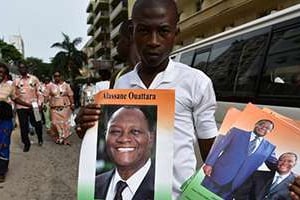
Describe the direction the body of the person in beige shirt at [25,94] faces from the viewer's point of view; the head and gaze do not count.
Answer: toward the camera

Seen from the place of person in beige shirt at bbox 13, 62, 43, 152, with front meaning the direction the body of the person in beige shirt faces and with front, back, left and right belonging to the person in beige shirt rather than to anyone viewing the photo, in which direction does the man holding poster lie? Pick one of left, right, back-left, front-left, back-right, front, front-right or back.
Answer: front
